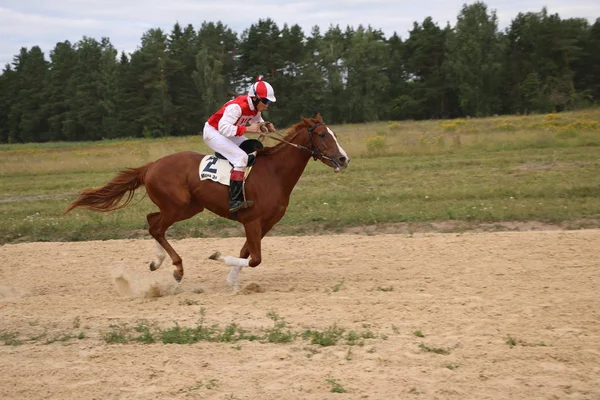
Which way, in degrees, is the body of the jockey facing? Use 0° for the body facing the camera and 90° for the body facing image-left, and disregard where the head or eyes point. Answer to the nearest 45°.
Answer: approximately 270°

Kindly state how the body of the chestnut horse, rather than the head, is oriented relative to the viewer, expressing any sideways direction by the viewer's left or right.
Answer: facing to the right of the viewer
